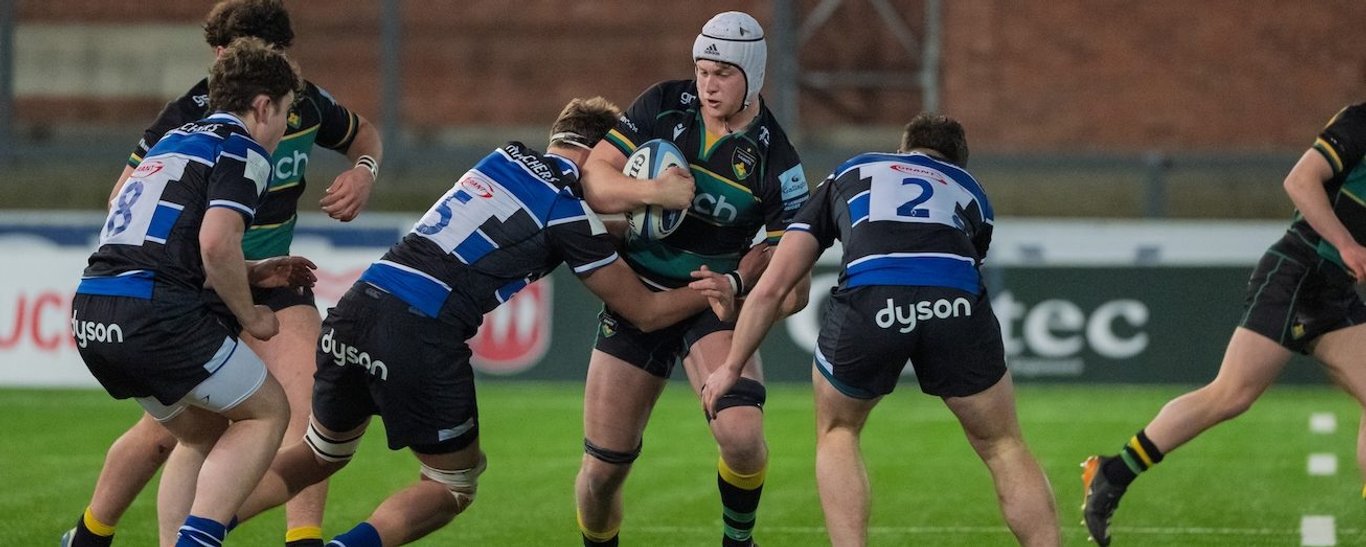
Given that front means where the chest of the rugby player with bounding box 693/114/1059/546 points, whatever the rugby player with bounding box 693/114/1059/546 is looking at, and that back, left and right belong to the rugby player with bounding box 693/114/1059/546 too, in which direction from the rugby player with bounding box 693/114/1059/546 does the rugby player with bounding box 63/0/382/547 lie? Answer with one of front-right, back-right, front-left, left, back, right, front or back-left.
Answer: left

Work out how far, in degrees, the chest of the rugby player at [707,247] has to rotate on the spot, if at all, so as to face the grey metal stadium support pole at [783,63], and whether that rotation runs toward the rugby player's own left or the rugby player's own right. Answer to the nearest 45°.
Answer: approximately 180°

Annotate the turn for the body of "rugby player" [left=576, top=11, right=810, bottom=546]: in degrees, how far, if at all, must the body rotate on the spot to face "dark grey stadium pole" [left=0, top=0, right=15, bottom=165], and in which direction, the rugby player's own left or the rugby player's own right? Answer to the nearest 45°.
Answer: approximately 135° to the rugby player's own right

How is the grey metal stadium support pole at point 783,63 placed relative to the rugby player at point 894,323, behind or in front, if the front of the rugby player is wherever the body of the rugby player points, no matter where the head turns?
in front

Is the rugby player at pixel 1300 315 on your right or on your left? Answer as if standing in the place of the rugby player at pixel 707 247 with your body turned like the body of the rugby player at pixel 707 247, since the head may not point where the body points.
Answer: on your left

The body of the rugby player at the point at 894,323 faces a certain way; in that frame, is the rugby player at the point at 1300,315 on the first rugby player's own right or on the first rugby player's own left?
on the first rugby player's own right

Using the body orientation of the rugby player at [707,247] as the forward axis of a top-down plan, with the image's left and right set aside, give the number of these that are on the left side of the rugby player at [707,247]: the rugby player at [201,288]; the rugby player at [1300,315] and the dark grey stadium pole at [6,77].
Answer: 1

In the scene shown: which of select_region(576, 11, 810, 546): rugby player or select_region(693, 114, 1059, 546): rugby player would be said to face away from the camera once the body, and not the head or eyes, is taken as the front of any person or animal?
select_region(693, 114, 1059, 546): rugby player

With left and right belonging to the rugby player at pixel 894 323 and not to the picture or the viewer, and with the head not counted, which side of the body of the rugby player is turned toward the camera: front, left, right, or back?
back

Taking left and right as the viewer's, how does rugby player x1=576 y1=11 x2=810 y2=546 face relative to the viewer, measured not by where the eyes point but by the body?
facing the viewer

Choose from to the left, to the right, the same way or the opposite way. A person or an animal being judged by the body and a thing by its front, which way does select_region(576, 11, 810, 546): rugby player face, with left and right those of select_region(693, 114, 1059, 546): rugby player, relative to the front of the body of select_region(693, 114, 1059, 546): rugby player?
the opposite way

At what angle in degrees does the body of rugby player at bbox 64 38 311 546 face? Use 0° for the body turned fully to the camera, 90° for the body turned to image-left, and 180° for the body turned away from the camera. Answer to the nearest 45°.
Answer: approximately 225°
